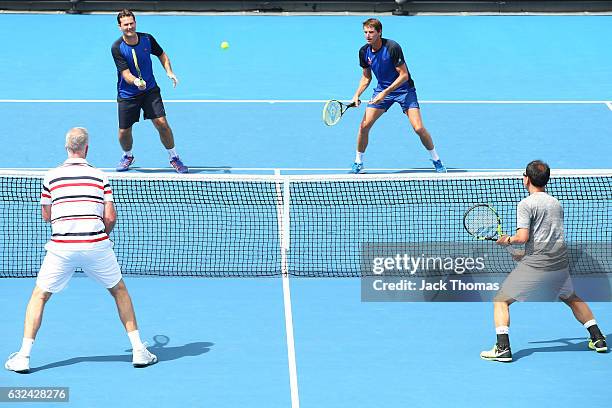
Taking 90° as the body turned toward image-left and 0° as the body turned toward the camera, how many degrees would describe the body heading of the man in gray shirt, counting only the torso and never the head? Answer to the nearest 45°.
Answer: approximately 135°

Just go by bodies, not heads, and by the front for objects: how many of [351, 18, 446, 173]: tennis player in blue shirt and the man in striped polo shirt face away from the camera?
1

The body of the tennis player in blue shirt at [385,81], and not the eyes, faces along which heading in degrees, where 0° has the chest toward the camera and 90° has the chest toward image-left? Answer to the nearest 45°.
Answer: approximately 45°

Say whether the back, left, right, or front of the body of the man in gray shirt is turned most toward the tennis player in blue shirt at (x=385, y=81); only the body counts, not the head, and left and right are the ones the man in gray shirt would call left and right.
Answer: front

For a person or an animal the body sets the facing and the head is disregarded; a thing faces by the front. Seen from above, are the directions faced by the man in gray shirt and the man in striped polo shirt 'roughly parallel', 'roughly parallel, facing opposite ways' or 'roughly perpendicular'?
roughly parallel

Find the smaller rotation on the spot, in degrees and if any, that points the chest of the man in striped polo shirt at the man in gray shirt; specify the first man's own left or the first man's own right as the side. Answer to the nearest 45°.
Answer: approximately 90° to the first man's own right

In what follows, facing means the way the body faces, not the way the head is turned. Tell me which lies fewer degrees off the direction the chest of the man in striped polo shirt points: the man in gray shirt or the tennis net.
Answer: the tennis net

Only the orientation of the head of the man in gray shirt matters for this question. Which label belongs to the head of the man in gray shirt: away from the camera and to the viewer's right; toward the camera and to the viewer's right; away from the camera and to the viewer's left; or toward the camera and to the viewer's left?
away from the camera and to the viewer's left

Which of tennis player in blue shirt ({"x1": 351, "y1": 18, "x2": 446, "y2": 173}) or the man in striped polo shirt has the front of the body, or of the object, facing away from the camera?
the man in striped polo shirt

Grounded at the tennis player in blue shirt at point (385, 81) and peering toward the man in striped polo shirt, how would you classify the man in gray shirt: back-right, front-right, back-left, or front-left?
front-left

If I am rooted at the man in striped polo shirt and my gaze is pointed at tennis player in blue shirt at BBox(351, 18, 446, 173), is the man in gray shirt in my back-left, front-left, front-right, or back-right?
front-right

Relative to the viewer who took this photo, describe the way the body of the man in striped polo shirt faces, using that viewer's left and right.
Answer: facing away from the viewer
